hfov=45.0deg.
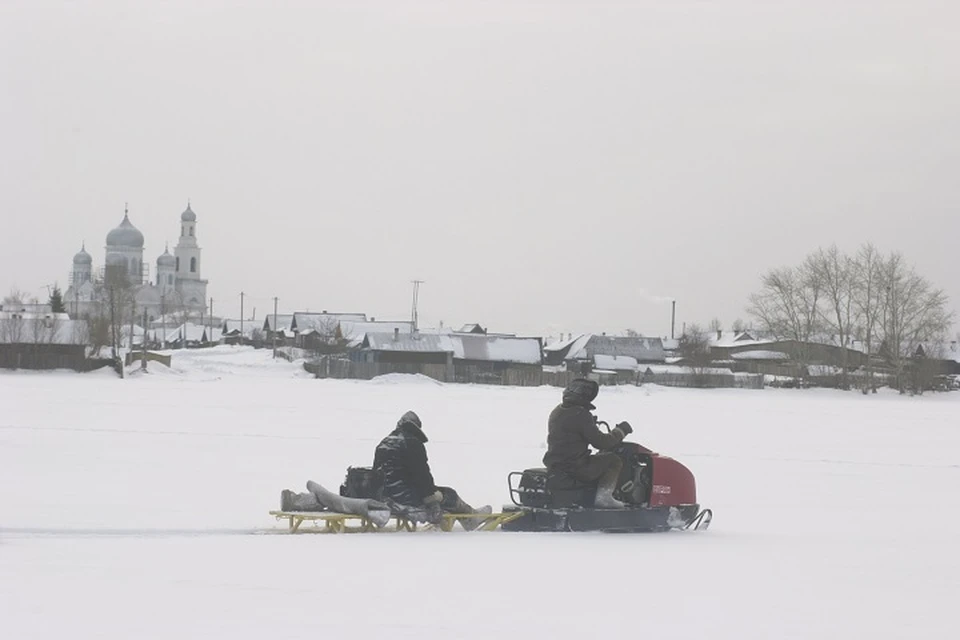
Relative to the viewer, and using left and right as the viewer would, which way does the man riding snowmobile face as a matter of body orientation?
facing to the right of the viewer

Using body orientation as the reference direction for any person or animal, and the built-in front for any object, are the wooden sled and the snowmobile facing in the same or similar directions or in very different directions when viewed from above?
same or similar directions

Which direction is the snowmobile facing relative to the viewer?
to the viewer's right

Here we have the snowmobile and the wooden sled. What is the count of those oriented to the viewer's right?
2

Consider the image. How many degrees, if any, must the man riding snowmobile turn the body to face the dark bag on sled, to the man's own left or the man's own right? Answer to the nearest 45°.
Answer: approximately 180°

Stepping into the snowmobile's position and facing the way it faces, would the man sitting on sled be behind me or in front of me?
behind

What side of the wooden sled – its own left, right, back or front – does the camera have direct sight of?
right

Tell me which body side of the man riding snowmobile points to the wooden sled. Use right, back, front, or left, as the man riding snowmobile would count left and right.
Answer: back

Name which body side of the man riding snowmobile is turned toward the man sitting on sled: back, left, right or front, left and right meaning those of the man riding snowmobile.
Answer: back

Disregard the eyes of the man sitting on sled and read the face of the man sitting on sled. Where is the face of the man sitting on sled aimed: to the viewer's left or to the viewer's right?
to the viewer's right

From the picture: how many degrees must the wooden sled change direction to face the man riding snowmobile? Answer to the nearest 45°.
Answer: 0° — it already faces them

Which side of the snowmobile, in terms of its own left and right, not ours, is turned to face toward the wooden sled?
back
